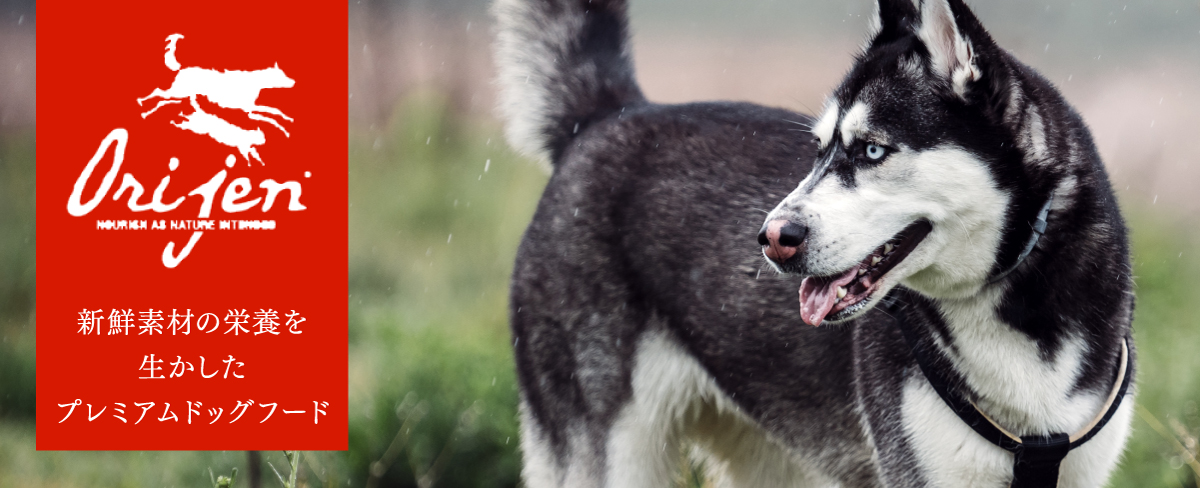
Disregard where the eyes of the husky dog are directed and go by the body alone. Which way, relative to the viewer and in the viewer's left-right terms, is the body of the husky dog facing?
facing the viewer and to the right of the viewer
